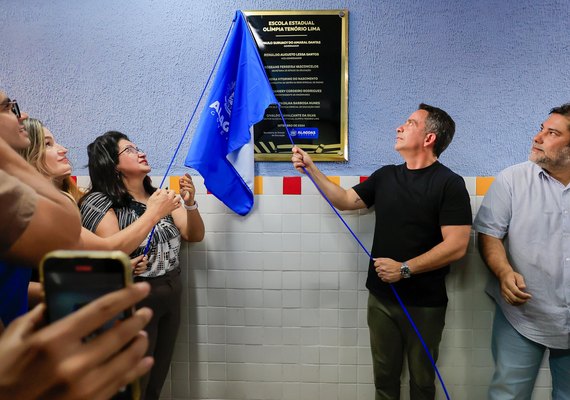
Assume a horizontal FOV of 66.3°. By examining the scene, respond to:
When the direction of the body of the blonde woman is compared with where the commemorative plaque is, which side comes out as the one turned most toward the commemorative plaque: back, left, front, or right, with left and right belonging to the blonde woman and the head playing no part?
front

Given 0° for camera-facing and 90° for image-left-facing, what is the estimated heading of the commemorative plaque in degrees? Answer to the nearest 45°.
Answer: approximately 0°

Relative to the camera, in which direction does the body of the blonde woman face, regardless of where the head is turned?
to the viewer's right

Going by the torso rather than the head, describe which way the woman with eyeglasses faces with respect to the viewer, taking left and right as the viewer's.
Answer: facing the viewer and to the right of the viewer

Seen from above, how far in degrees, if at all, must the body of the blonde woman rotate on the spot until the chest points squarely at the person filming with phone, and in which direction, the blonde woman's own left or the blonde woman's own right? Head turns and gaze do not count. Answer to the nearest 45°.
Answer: approximately 90° to the blonde woman's own right

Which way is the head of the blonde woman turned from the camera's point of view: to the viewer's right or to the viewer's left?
to the viewer's right

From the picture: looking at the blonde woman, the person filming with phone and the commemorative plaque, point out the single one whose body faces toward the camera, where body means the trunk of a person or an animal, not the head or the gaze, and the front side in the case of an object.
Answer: the commemorative plaque

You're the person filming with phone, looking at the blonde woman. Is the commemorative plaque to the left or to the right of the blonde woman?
right

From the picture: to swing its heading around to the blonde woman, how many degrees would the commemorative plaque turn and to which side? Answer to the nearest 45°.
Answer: approximately 45° to its right

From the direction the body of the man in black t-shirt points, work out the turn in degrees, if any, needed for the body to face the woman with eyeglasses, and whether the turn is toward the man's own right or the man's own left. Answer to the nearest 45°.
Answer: approximately 45° to the man's own right

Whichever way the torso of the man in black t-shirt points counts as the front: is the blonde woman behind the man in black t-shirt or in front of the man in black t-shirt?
in front

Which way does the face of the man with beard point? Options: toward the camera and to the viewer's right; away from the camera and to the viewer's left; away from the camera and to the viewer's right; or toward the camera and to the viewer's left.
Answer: toward the camera and to the viewer's left
